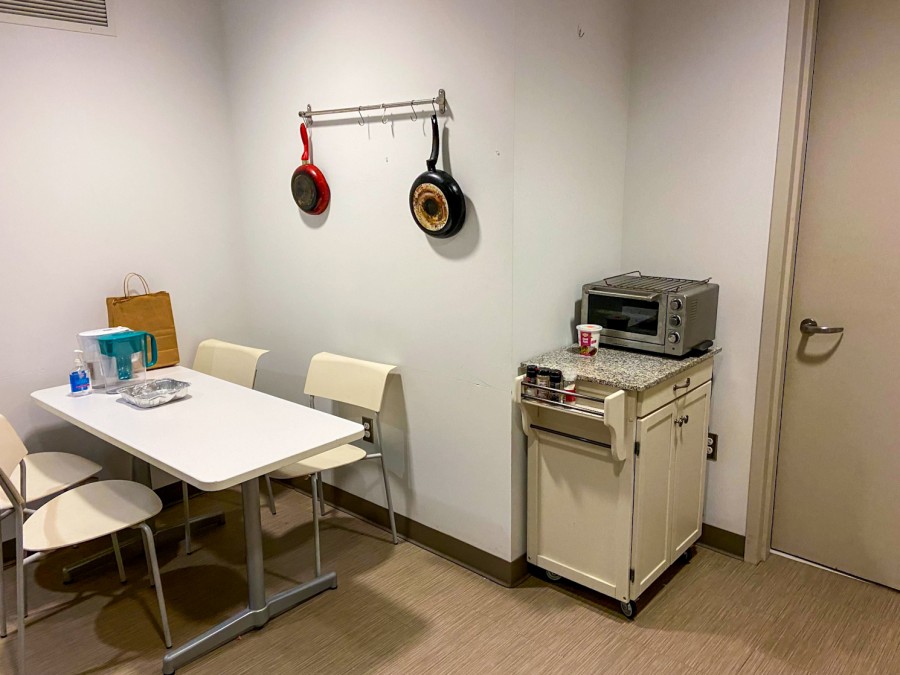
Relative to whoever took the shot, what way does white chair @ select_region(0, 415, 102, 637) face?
facing away from the viewer and to the right of the viewer

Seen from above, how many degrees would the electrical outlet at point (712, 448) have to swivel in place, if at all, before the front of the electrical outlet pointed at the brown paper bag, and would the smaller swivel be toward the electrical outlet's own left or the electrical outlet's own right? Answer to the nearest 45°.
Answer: approximately 45° to the electrical outlet's own right

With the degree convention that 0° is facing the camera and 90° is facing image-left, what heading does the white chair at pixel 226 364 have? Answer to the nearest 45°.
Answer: approximately 45°

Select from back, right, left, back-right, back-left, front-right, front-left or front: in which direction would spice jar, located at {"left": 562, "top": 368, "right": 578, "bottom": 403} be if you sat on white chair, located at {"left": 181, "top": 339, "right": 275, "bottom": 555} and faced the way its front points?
left

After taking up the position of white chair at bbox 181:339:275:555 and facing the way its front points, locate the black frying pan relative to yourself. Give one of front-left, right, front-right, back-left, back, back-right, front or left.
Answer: left

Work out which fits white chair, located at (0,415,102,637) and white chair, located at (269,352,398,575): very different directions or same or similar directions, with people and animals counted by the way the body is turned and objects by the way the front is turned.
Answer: very different directions

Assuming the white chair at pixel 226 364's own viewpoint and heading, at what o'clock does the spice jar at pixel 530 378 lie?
The spice jar is roughly at 9 o'clock from the white chair.

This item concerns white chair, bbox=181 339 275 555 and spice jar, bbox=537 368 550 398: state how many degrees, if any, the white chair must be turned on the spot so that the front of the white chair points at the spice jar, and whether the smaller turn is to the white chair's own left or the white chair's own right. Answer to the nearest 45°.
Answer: approximately 90° to the white chair's own left

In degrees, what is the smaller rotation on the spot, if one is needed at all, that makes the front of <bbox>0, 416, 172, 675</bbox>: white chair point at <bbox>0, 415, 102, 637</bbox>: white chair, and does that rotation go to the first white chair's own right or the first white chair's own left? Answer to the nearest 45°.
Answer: approximately 45° to the first white chair's own left

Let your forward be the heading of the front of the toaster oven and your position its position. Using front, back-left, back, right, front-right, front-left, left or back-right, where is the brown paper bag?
front-right

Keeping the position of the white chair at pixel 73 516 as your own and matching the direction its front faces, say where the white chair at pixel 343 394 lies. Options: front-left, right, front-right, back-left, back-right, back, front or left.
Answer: front-right

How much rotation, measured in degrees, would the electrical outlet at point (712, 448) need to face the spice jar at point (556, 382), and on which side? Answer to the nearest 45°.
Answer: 0° — it already faces it

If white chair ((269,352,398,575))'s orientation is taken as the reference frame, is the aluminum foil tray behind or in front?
in front

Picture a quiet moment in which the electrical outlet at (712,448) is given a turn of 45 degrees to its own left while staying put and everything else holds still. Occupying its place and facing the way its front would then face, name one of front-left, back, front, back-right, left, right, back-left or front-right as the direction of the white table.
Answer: front-right

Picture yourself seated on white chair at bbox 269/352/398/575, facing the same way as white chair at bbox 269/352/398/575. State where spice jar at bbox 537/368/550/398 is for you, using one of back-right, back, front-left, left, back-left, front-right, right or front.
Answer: left
